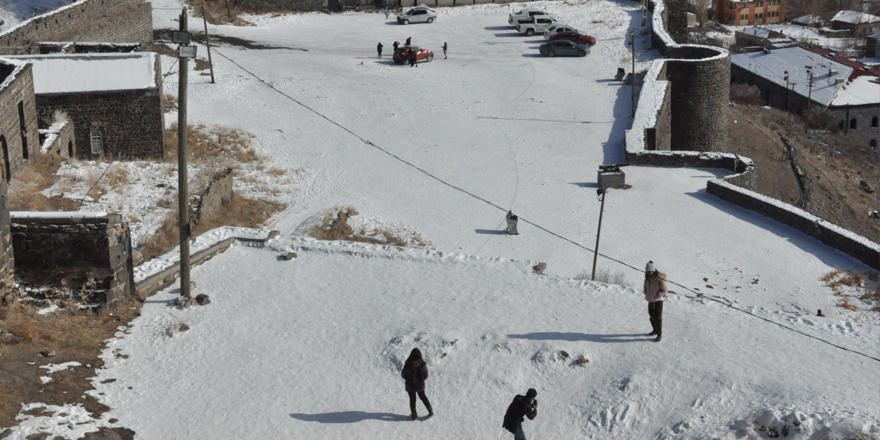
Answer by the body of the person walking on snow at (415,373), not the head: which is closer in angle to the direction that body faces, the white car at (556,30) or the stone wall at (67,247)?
the white car

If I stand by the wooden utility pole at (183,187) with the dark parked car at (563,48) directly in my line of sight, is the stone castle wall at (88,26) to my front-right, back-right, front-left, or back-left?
front-left

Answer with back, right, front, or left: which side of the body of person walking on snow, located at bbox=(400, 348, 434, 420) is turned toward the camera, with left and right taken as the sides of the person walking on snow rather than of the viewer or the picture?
back

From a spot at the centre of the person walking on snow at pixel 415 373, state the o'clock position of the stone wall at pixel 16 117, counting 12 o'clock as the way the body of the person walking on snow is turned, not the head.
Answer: The stone wall is roughly at 11 o'clock from the person walking on snow.

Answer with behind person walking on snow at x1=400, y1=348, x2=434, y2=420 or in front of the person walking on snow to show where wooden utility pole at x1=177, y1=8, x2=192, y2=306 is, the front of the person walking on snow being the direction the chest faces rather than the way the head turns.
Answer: in front

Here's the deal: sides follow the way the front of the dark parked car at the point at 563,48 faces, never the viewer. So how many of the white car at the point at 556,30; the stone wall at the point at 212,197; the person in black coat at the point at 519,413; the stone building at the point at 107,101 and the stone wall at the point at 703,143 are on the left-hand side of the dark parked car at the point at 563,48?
1

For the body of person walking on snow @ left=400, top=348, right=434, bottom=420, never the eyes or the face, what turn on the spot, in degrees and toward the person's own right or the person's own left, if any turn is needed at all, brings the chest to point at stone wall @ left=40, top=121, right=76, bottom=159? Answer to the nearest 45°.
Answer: approximately 45° to the person's own left

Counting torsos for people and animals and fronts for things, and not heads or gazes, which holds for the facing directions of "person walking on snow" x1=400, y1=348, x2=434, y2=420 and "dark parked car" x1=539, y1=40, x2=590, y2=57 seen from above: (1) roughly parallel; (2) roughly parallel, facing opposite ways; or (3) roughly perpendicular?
roughly perpendicular

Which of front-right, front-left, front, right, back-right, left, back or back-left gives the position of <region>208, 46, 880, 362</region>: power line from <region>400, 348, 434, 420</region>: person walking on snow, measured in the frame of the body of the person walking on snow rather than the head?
front

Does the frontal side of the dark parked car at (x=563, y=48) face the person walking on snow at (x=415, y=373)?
no

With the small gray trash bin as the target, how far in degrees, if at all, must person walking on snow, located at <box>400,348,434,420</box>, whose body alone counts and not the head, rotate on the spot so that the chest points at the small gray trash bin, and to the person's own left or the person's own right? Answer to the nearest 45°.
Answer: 0° — they already face it

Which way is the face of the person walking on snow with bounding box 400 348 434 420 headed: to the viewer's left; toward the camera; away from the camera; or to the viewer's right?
away from the camera

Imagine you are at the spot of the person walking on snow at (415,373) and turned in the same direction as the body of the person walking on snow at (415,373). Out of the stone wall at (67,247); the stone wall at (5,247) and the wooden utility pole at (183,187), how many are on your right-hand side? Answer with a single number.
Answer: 0

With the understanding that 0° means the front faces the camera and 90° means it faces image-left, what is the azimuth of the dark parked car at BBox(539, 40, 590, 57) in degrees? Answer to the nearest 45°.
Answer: approximately 270°

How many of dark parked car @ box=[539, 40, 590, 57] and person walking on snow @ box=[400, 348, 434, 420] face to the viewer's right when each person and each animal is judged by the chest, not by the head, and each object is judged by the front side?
1

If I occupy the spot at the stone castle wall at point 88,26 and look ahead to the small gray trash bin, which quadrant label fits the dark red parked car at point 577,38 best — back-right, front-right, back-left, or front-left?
front-left
